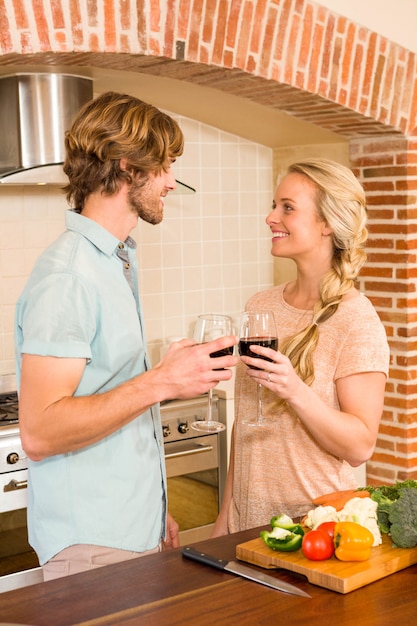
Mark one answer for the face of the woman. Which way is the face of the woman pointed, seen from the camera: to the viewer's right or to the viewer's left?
to the viewer's left

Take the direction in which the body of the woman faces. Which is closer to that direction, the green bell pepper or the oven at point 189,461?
the green bell pepper

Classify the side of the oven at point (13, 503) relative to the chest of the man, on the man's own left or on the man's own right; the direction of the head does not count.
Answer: on the man's own left

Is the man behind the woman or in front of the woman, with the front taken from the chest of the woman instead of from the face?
in front

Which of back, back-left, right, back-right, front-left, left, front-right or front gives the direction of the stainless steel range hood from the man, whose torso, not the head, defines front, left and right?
left

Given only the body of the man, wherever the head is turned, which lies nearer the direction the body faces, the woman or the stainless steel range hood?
the woman

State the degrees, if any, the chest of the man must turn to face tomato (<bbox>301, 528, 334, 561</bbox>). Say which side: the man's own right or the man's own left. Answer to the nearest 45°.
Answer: approximately 45° to the man's own right

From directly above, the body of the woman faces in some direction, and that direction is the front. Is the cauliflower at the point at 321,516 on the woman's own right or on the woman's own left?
on the woman's own left

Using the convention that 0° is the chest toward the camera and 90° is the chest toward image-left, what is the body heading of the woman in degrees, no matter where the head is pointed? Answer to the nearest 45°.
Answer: approximately 45°

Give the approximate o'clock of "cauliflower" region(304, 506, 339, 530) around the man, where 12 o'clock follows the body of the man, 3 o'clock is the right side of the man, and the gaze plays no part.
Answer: The cauliflower is roughly at 1 o'clock from the man.

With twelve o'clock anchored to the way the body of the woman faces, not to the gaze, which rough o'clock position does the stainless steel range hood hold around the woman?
The stainless steel range hood is roughly at 3 o'clock from the woman.

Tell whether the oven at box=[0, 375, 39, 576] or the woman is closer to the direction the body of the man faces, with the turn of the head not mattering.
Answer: the woman

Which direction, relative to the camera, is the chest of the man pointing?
to the viewer's right

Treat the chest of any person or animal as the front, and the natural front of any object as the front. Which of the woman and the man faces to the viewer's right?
the man

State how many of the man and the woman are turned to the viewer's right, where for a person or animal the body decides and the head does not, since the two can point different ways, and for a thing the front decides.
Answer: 1

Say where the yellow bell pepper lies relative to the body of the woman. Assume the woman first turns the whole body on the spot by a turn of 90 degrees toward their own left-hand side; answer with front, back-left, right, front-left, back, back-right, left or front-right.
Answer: front-right

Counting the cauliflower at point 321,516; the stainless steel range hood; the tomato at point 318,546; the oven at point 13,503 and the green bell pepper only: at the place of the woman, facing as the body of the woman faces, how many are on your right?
2
